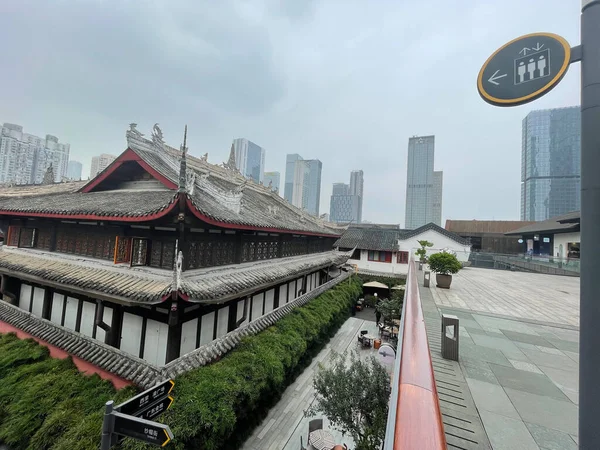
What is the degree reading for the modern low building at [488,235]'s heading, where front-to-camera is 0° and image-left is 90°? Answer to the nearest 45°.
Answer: approximately 0°

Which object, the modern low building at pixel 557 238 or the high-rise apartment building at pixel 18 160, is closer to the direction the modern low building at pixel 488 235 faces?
the modern low building
